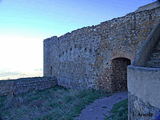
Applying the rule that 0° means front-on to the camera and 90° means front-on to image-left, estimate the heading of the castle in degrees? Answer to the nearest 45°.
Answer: approximately 45°
